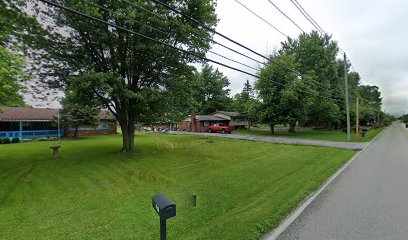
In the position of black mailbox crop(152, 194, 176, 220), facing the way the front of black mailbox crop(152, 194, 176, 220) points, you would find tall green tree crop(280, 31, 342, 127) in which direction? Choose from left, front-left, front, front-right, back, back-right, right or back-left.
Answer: left

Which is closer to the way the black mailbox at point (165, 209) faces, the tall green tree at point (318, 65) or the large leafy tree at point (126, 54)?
the tall green tree

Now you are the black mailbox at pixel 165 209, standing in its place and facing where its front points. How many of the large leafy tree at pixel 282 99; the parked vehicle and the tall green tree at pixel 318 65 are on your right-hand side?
0

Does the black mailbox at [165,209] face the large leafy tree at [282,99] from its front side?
no

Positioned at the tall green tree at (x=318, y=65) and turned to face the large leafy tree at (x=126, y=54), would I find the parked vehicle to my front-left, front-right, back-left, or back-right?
front-right

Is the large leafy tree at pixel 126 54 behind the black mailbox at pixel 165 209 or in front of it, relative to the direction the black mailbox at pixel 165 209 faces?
behind
